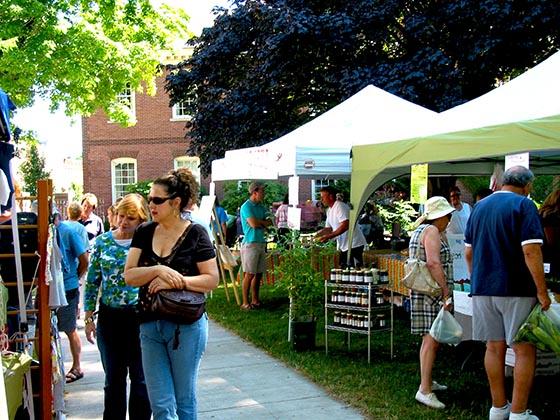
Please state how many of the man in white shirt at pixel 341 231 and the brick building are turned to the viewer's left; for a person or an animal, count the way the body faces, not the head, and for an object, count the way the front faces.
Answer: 1

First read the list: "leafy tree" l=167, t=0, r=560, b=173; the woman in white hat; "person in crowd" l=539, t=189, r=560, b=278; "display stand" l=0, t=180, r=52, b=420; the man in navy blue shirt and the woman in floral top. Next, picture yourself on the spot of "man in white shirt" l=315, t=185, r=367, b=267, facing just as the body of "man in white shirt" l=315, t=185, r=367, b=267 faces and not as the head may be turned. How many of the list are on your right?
1

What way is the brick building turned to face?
toward the camera

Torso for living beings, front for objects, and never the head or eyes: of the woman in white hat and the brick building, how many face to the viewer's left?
0

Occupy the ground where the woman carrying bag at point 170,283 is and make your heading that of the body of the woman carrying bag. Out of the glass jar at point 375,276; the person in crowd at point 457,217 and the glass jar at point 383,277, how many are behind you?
3

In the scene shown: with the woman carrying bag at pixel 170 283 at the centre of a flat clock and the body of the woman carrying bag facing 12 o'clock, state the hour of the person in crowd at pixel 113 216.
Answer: The person in crowd is roughly at 4 o'clock from the woman carrying bag.

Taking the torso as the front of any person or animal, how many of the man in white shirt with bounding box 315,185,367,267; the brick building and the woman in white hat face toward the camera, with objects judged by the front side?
1

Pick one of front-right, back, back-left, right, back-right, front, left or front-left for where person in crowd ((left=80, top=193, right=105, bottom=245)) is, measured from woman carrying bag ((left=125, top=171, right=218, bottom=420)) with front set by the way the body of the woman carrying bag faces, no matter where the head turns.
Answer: back-right

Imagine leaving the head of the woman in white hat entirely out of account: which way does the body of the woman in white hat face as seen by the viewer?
to the viewer's right

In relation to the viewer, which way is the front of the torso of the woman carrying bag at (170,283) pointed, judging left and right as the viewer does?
facing the viewer and to the left of the viewer

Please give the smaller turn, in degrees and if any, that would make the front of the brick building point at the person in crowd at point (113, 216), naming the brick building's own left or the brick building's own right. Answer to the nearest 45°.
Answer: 0° — it already faces them

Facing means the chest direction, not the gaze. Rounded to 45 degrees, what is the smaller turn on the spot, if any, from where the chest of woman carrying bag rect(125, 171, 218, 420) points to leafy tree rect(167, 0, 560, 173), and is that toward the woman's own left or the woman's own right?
approximately 135° to the woman's own right

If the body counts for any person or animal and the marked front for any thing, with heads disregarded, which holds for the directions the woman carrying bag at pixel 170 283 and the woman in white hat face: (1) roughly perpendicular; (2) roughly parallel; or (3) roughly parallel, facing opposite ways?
roughly perpendicular

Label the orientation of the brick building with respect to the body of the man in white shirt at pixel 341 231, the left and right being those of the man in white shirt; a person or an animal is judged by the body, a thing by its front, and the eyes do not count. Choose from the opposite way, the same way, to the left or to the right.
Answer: to the left

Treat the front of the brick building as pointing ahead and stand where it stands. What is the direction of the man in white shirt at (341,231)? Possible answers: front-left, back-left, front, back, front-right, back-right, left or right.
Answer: front

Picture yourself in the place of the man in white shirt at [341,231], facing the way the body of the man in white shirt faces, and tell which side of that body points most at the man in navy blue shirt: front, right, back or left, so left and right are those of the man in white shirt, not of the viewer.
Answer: left

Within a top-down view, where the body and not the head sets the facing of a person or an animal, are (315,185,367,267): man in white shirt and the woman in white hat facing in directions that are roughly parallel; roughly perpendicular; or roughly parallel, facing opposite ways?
roughly parallel, facing opposite ways

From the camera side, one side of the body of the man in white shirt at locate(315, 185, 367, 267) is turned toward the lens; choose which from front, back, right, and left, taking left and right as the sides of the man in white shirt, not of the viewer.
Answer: left
